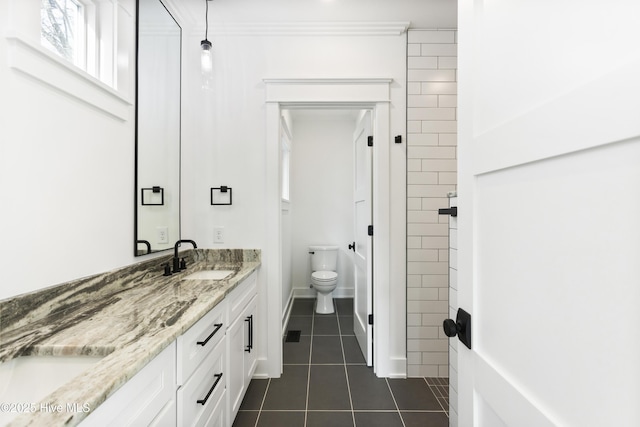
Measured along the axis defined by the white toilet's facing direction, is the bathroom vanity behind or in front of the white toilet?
in front

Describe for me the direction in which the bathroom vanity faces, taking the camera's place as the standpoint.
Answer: facing the viewer and to the right of the viewer

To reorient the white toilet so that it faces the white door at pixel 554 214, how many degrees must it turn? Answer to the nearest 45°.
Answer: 0° — it already faces it

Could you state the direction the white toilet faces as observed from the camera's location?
facing the viewer

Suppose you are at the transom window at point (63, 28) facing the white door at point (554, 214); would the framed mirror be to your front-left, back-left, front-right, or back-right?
back-left

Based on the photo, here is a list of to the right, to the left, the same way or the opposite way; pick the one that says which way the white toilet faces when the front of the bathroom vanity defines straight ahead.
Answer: to the right

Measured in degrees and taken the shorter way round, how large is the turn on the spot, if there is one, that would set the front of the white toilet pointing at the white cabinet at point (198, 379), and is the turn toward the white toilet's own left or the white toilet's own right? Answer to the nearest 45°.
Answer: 0° — it already faces it

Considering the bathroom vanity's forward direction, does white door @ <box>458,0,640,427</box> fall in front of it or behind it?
in front

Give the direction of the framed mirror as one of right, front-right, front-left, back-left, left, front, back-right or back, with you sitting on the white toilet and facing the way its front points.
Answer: front-right

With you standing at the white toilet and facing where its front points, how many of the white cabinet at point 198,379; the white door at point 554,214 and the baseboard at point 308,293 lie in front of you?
2

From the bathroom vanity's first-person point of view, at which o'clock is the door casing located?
The door casing is roughly at 10 o'clock from the bathroom vanity.

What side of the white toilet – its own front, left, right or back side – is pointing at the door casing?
front

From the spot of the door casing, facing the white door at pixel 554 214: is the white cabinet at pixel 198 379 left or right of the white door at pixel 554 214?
right

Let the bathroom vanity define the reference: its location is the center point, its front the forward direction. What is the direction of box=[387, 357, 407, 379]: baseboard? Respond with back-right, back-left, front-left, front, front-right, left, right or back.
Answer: front-left

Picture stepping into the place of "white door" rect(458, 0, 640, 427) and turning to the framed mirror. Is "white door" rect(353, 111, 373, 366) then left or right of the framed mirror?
right

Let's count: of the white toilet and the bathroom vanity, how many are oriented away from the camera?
0
